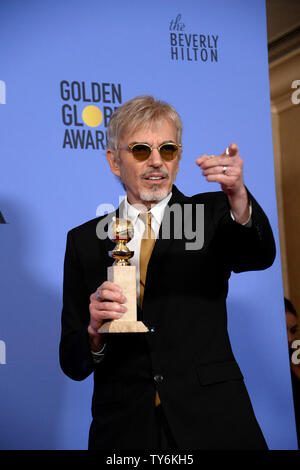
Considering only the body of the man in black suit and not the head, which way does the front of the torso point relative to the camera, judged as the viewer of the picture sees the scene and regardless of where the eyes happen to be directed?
toward the camera
